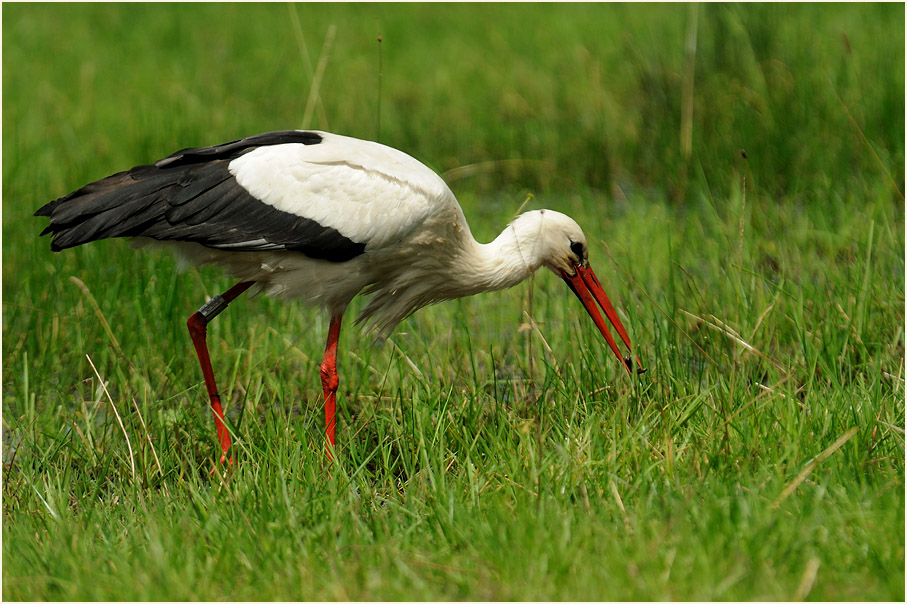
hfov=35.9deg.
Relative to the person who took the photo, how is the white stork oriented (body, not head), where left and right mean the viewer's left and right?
facing to the right of the viewer
